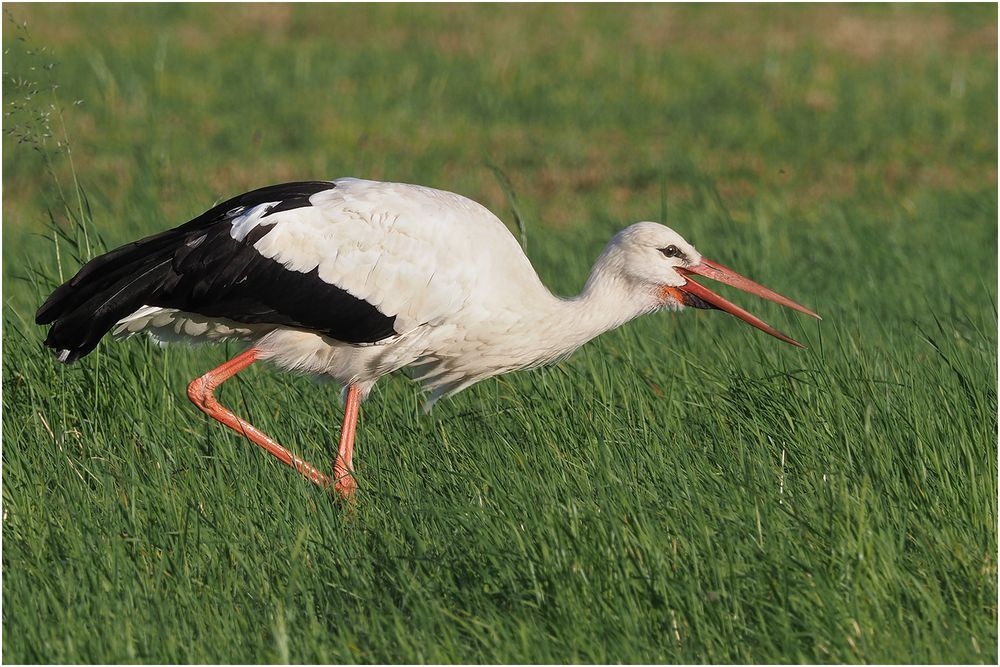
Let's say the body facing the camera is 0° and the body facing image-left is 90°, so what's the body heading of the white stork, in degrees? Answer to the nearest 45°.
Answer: approximately 270°
